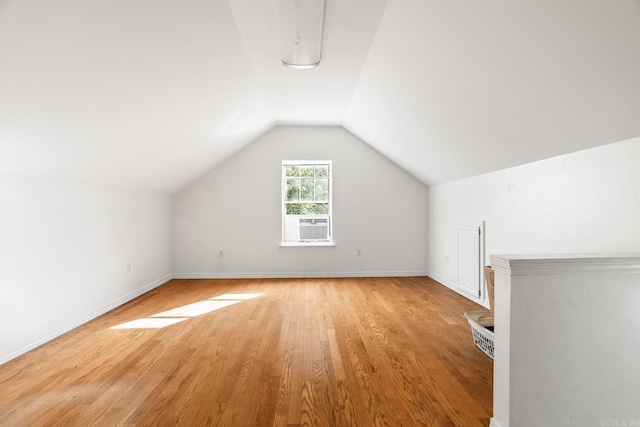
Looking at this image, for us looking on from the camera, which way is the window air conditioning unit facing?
facing the viewer

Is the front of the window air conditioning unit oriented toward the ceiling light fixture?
yes

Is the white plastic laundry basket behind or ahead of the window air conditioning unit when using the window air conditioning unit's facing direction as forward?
ahead
